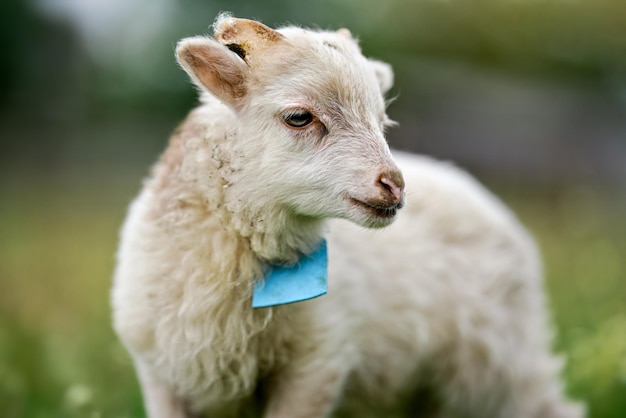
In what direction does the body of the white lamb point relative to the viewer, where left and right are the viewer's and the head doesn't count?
facing the viewer and to the left of the viewer
